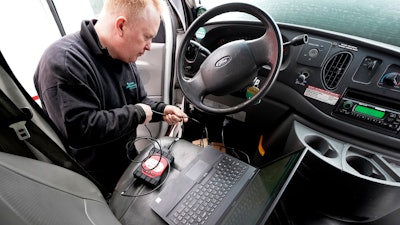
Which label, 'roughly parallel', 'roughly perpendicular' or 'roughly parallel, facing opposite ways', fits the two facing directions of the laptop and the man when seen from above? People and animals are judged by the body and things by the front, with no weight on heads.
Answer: roughly parallel, facing opposite ways

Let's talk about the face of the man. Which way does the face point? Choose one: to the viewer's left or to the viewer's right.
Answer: to the viewer's right

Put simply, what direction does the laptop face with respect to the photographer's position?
facing away from the viewer and to the left of the viewer

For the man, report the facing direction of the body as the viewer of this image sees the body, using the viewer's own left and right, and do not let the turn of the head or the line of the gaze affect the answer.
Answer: facing the viewer and to the right of the viewer
